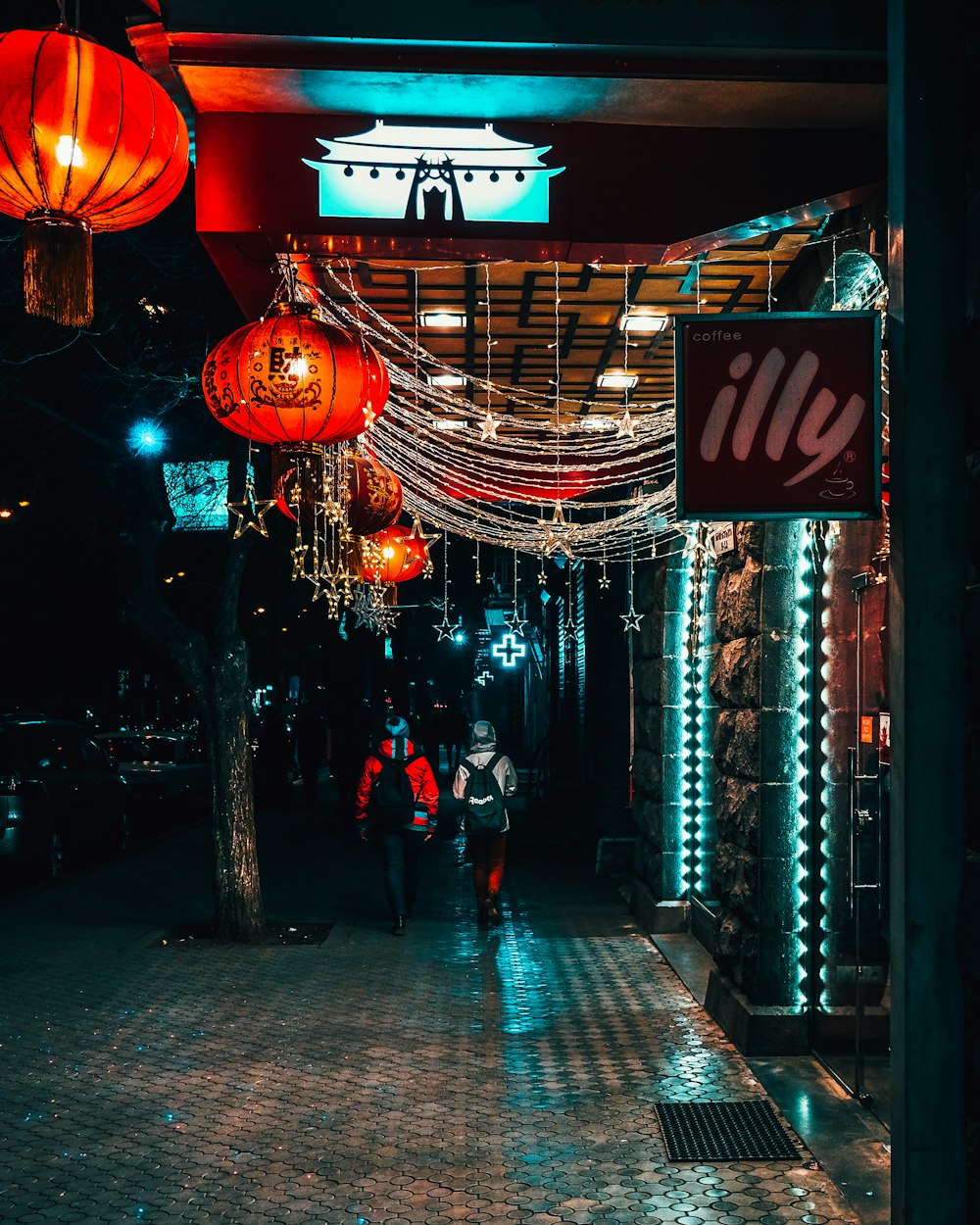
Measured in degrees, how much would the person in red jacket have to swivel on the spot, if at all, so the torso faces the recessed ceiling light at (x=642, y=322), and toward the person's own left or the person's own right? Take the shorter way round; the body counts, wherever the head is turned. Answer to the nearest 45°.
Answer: approximately 180°

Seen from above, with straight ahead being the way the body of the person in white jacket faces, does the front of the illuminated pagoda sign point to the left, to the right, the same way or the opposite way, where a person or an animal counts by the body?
the opposite way

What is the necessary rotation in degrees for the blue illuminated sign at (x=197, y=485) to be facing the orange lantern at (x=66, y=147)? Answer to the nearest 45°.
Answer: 0° — it already faces it

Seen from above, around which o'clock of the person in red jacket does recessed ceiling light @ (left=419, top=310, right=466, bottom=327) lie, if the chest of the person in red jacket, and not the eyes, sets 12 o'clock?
The recessed ceiling light is roughly at 6 o'clock from the person in red jacket.

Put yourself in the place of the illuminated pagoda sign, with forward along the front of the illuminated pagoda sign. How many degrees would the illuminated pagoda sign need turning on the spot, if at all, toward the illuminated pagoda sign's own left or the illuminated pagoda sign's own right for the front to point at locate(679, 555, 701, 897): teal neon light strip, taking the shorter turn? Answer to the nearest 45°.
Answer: approximately 180°

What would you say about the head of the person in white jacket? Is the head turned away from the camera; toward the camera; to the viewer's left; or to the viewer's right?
away from the camera

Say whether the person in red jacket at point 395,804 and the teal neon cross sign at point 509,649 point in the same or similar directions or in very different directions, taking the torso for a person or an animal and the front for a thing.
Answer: very different directions

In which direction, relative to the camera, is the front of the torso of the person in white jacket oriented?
away from the camera

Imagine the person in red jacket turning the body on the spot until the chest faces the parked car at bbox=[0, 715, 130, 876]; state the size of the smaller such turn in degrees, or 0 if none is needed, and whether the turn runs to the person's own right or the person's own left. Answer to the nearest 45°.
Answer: approximately 45° to the person's own left

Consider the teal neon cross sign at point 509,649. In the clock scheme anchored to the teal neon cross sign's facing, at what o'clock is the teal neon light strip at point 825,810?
The teal neon light strip is roughly at 12 o'clock from the teal neon cross sign.

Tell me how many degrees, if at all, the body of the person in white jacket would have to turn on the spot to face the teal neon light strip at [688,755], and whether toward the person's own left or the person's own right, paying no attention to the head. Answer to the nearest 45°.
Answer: approximately 90° to the person's own right

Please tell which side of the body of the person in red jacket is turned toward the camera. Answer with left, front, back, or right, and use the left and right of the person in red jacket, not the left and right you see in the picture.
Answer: back
